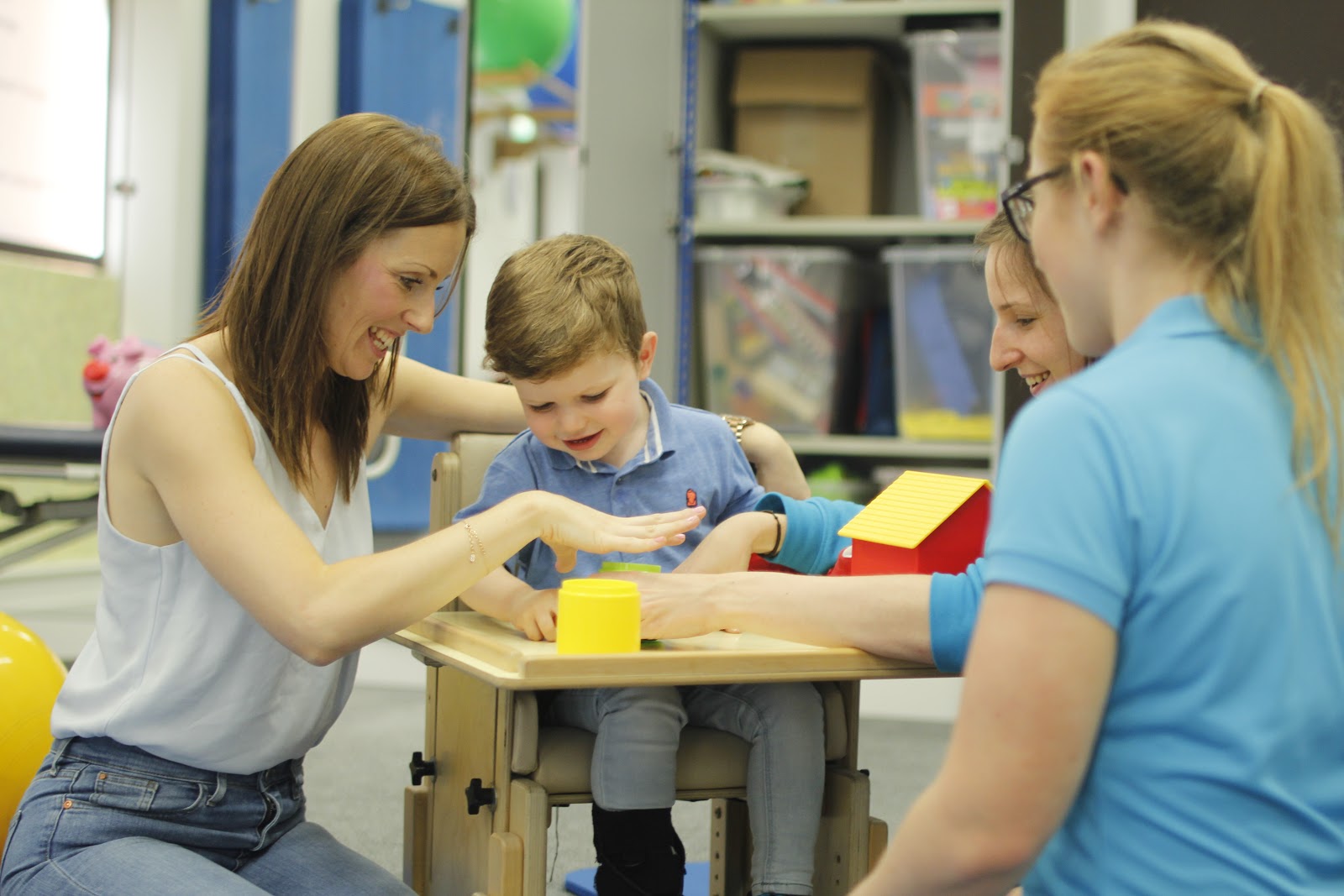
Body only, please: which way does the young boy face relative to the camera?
toward the camera

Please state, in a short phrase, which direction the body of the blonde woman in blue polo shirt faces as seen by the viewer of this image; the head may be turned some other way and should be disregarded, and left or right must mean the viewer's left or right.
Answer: facing away from the viewer and to the left of the viewer

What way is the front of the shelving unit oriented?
toward the camera

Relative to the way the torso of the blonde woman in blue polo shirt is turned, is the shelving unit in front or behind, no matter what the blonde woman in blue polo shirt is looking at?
in front

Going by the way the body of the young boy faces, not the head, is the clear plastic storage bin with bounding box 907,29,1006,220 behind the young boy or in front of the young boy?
behind

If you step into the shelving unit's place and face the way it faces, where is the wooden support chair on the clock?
The wooden support chair is roughly at 12 o'clock from the shelving unit.
